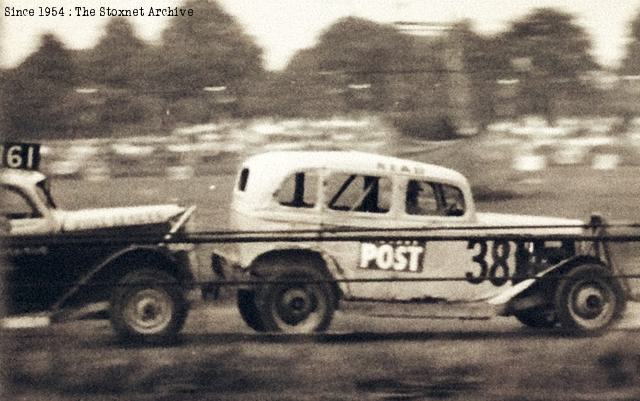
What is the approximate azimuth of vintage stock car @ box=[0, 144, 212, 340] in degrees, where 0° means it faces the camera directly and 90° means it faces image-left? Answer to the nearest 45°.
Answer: approximately 270°

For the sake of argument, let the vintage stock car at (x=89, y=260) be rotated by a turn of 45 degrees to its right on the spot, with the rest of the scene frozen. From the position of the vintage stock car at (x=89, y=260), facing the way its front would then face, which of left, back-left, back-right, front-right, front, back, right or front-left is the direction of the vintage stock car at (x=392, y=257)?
front-left
